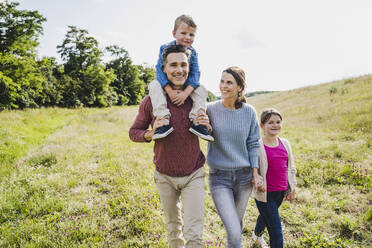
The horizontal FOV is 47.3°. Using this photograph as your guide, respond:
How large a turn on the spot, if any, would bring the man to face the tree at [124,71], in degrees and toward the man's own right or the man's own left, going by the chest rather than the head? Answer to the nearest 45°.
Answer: approximately 180°

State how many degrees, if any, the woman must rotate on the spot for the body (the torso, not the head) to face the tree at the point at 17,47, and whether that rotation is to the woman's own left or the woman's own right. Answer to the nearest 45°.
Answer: approximately 135° to the woman's own right

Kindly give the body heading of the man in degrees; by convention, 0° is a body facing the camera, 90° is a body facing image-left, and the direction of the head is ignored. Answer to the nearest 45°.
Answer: approximately 0°

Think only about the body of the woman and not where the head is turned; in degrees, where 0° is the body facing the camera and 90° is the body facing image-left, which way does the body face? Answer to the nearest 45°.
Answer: approximately 0°

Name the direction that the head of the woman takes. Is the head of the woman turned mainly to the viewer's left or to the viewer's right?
to the viewer's left
